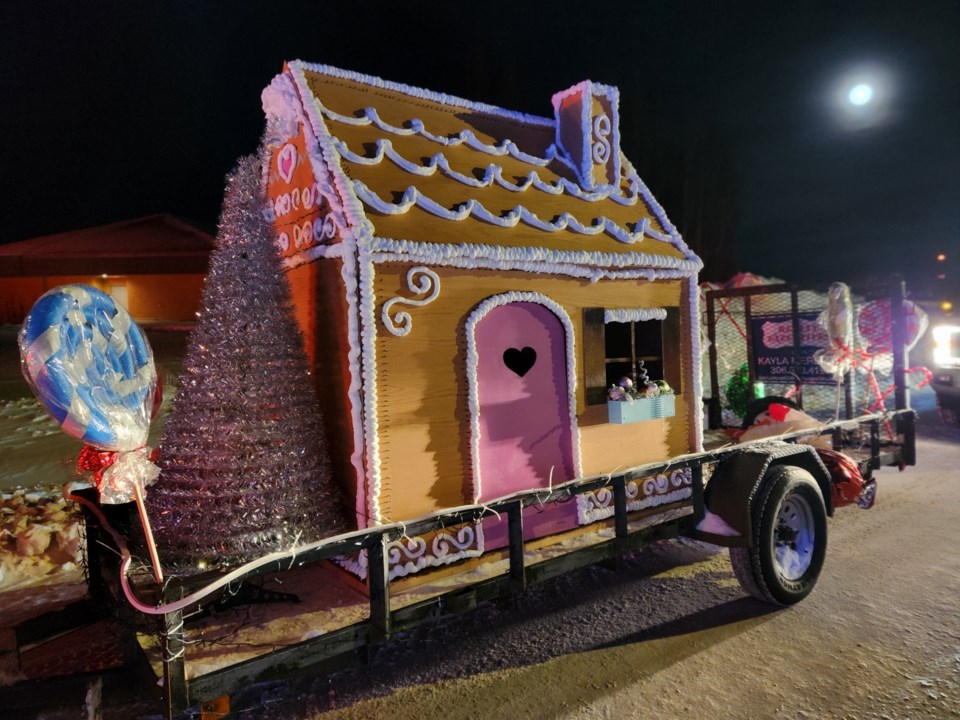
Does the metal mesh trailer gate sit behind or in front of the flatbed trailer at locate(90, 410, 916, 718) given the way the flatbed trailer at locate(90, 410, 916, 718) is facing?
behind

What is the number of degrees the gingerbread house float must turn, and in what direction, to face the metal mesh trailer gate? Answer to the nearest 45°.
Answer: approximately 90° to its left

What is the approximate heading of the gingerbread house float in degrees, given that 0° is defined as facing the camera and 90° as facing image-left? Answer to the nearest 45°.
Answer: approximately 315°

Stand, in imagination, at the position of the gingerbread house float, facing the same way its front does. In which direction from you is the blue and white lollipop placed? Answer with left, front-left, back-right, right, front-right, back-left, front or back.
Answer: right

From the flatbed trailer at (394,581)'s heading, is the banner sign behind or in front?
behind
